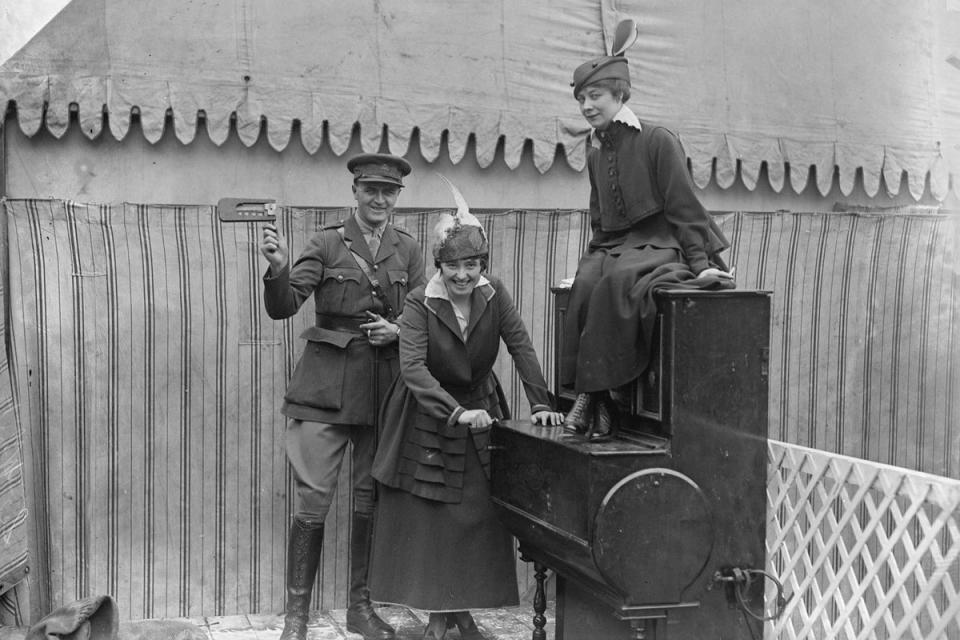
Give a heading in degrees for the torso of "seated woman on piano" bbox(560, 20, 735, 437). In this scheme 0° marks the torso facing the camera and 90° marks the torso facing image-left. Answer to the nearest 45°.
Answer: approximately 45°

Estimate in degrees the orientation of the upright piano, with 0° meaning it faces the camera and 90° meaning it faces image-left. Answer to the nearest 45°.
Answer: approximately 45°

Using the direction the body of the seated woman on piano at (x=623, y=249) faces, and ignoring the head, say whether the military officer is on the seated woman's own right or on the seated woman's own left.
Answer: on the seated woman's own right

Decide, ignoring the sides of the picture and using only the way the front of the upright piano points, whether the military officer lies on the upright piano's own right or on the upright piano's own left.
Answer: on the upright piano's own right
